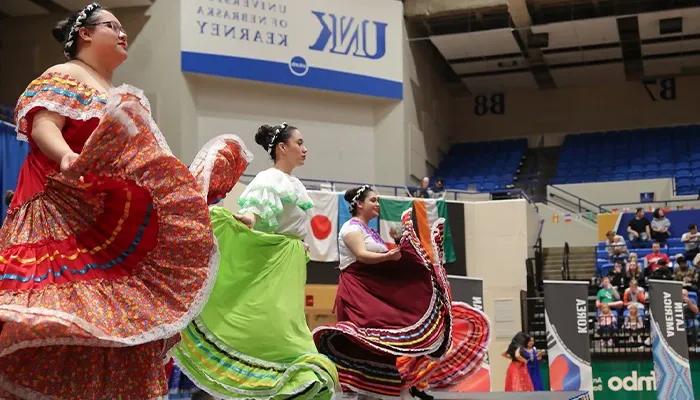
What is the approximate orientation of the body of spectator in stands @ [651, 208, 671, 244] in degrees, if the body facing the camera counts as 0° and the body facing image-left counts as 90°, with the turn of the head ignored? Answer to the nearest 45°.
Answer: approximately 0°

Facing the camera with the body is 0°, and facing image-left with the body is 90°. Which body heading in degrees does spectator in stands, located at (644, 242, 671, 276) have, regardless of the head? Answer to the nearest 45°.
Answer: approximately 0°

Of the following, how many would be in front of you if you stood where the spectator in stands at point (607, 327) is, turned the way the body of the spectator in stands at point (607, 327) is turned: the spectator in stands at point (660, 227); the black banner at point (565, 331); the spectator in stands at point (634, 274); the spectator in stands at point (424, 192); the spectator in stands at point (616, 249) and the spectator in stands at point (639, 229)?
1

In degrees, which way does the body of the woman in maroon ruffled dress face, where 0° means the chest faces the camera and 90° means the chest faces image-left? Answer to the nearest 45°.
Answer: approximately 270°

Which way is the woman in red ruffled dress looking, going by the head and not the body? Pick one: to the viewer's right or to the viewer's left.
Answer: to the viewer's right

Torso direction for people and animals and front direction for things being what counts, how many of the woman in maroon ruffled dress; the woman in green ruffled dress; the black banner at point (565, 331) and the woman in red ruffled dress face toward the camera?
1

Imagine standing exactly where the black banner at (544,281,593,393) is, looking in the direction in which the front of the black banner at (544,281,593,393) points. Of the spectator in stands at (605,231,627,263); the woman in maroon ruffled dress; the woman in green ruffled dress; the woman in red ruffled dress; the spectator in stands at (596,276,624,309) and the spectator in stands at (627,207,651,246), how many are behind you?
3

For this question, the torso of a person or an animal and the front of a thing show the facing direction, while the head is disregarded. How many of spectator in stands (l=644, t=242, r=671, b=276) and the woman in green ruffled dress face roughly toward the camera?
1

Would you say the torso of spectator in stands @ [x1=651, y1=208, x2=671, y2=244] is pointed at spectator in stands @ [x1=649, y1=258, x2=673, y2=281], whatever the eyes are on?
yes

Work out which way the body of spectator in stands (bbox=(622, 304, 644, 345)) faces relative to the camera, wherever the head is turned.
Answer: toward the camera

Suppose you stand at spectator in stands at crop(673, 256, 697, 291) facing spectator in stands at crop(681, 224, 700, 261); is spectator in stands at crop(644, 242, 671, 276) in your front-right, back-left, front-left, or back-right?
front-left

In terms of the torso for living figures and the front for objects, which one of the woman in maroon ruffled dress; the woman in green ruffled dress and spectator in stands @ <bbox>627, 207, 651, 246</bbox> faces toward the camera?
the spectator in stands

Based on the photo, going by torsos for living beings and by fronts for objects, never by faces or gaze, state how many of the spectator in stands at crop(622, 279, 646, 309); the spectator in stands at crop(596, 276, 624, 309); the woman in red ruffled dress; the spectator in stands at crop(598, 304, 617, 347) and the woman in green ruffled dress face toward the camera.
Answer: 3

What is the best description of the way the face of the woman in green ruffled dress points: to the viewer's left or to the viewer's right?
to the viewer's right

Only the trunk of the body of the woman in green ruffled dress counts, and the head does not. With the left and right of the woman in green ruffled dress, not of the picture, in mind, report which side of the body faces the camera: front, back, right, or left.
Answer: right
